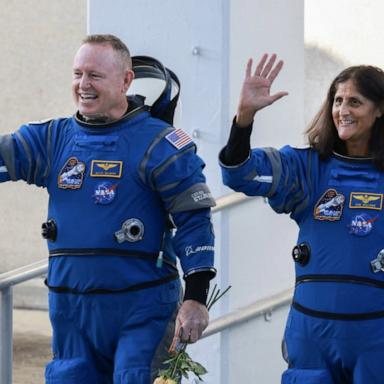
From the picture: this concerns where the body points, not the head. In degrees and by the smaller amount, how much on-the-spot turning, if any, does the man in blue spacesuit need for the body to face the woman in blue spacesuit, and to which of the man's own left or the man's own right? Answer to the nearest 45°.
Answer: approximately 135° to the man's own left

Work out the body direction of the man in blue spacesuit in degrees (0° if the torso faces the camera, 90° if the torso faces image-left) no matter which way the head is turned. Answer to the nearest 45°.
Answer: approximately 45°

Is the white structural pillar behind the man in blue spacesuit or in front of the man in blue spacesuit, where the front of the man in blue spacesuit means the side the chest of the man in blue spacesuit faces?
behind
